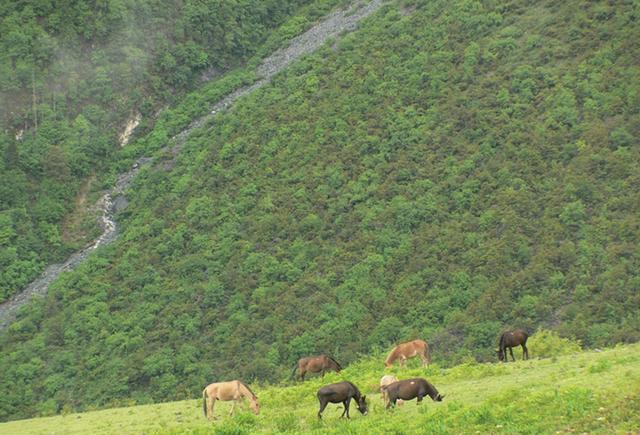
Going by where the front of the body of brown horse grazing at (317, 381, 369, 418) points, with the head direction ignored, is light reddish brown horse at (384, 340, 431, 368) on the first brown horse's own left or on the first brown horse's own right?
on the first brown horse's own left

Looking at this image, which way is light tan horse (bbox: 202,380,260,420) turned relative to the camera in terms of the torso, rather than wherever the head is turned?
to the viewer's right

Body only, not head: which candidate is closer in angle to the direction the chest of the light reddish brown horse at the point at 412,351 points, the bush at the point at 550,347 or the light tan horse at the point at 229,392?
the light tan horse

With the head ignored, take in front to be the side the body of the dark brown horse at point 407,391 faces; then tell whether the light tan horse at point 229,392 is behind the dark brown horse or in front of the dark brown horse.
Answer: behind

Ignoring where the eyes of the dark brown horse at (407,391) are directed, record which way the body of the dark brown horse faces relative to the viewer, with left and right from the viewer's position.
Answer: facing to the right of the viewer

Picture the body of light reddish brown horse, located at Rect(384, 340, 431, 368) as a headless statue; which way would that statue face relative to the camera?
to the viewer's left

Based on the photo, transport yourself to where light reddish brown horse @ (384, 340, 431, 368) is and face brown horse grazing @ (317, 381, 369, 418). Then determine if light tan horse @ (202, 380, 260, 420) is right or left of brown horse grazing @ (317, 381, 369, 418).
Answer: right

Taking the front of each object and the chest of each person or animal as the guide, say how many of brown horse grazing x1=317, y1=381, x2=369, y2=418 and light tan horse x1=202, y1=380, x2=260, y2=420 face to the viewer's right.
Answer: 2

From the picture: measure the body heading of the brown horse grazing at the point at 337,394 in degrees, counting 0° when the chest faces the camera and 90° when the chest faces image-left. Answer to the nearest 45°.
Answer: approximately 270°

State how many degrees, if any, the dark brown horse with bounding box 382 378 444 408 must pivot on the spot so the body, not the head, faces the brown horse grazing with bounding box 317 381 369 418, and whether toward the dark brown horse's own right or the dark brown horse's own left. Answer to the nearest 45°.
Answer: approximately 180°

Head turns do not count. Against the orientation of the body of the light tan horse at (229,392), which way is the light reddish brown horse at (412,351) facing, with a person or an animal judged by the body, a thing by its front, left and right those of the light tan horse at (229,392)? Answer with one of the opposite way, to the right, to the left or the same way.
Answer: the opposite way
